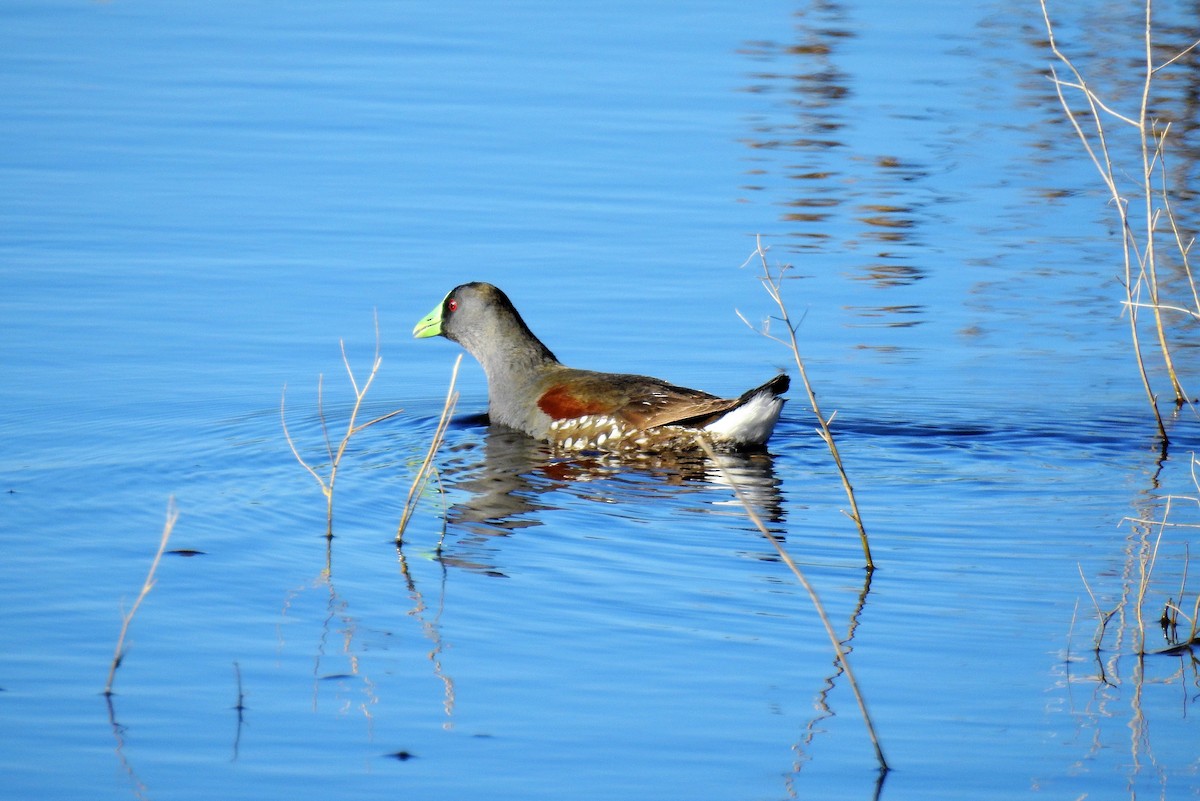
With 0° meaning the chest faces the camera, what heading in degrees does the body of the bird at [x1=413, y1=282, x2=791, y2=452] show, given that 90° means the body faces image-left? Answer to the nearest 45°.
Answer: approximately 90°

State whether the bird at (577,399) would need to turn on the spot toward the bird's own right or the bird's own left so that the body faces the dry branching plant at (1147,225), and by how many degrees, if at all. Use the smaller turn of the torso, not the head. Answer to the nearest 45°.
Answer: approximately 180°
